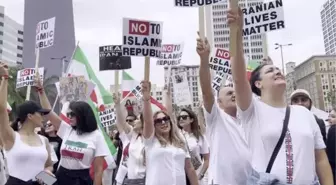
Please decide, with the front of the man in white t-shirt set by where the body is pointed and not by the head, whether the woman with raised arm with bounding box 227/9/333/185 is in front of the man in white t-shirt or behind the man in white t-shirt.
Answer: in front

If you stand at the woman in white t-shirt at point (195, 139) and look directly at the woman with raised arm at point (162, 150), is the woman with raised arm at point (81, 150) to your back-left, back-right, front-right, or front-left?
front-right

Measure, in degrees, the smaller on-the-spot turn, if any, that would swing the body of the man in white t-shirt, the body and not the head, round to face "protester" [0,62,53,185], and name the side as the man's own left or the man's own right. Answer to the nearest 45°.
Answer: approximately 135° to the man's own right

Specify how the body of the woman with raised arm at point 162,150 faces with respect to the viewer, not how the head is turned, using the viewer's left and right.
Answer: facing the viewer

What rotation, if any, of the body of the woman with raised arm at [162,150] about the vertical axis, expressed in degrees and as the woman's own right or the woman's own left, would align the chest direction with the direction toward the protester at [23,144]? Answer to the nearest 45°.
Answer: approximately 90° to the woman's own right

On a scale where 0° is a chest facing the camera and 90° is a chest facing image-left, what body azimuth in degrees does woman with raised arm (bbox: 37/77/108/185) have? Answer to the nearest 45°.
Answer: approximately 45°

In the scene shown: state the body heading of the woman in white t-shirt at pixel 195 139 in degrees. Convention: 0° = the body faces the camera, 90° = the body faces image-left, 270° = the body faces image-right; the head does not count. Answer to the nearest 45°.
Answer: approximately 45°

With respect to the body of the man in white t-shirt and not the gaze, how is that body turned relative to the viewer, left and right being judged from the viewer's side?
facing the viewer and to the right of the viewer

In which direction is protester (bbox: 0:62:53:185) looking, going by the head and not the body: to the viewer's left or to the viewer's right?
to the viewer's right

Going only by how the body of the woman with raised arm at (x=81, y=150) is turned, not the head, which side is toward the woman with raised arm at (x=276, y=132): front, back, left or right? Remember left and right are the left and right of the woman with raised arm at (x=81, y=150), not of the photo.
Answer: left

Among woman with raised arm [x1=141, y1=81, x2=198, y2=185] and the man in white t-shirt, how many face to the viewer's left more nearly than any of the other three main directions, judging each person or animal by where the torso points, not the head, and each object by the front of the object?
0

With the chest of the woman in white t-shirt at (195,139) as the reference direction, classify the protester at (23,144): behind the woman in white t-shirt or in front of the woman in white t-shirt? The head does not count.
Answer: in front

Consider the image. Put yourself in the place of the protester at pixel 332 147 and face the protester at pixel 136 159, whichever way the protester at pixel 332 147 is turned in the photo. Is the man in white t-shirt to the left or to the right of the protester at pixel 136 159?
left

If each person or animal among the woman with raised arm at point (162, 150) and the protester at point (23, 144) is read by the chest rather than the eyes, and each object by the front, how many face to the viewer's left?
0

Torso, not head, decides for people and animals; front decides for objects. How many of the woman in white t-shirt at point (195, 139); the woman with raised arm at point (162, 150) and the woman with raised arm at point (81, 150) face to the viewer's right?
0
